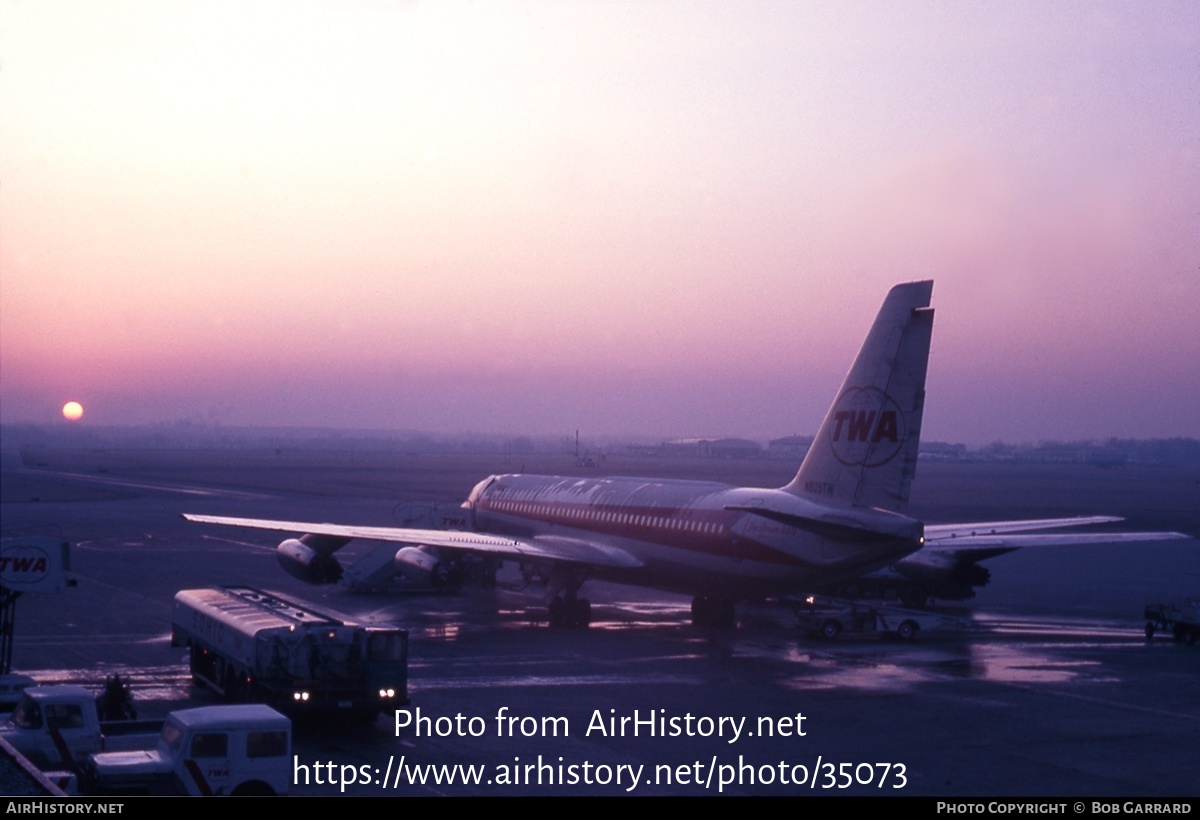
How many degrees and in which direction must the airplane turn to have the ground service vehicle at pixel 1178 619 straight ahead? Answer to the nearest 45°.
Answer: approximately 135° to its right

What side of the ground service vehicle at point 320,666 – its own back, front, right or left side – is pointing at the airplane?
left

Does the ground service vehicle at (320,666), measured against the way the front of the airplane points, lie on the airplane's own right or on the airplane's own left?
on the airplane's own left

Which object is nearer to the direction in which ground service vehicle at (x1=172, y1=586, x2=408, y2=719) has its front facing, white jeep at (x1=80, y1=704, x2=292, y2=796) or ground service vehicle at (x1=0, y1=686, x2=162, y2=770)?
the white jeep

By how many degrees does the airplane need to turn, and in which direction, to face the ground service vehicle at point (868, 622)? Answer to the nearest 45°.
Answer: approximately 90° to its right

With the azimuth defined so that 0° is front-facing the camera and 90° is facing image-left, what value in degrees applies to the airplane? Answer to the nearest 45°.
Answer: approximately 135°

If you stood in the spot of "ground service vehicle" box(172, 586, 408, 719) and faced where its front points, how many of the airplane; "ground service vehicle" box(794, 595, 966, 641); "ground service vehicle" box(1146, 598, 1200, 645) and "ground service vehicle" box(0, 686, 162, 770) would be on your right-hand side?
1

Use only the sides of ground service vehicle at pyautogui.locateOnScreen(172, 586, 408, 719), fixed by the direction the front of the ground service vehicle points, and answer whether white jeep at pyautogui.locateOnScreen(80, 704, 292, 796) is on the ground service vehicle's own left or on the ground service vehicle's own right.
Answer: on the ground service vehicle's own right

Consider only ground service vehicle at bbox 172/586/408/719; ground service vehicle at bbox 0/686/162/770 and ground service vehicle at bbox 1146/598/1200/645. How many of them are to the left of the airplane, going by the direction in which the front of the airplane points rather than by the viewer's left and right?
2

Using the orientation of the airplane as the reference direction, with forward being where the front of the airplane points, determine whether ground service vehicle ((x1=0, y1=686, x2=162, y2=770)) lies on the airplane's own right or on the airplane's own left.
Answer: on the airplane's own left

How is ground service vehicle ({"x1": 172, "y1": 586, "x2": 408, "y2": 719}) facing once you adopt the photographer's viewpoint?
facing the viewer and to the right of the viewer

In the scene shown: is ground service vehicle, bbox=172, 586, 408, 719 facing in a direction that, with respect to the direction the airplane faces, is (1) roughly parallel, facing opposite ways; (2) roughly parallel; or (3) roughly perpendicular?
roughly parallel, facing opposite ways
